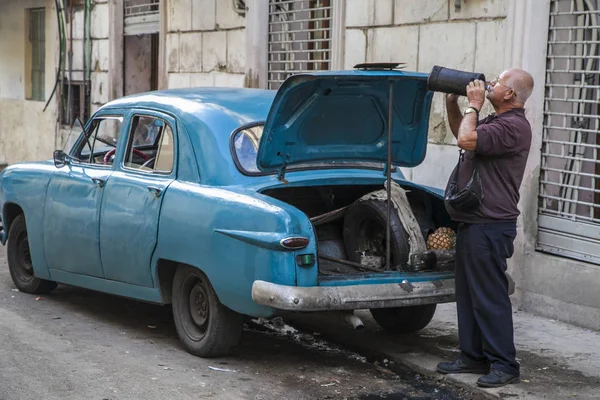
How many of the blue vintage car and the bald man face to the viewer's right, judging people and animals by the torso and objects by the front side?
0

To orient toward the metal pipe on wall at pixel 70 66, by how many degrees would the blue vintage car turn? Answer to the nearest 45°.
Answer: approximately 45° to its right

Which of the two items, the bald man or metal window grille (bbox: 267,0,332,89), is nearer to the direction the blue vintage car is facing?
the metal window grille

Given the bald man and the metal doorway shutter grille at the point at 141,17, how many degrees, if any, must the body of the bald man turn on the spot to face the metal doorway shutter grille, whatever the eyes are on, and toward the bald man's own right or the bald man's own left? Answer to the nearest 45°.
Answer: approximately 45° to the bald man's own right

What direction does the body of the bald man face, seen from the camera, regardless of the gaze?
to the viewer's left

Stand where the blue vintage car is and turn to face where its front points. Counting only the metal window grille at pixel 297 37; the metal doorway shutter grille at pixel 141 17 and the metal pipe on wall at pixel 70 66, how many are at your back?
0

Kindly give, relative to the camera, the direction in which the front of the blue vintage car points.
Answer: facing away from the viewer and to the left of the viewer

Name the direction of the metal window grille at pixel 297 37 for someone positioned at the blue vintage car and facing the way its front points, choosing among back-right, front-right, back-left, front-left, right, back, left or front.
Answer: front-right

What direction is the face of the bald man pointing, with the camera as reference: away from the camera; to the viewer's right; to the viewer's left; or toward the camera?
to the viewer's left

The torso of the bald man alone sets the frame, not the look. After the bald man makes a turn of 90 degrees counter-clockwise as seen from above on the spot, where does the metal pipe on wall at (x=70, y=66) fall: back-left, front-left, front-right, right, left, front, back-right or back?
back-right

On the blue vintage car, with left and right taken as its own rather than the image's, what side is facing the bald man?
back

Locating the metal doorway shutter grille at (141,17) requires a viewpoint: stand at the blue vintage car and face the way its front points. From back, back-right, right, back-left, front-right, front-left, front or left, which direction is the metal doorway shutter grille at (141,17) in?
front-right

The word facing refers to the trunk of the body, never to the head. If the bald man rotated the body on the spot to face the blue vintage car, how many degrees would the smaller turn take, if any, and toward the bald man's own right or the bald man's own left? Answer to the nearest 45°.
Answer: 0° — they already face it
